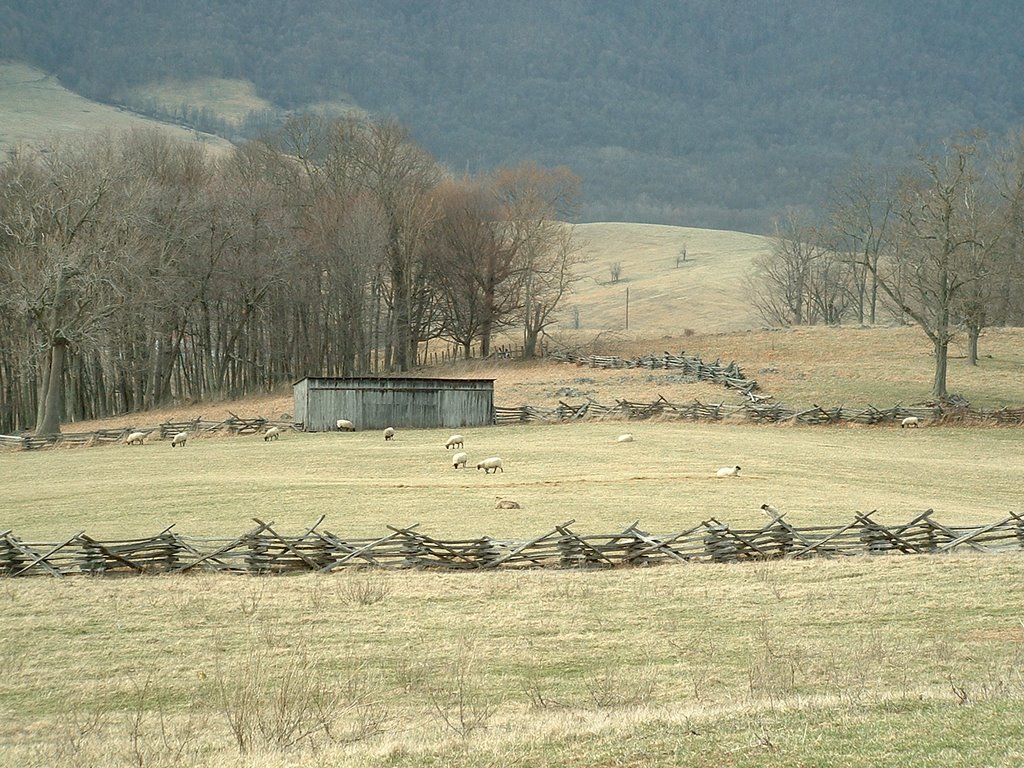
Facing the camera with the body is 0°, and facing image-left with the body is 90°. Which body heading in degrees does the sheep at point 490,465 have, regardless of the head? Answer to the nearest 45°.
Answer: approximately 90°

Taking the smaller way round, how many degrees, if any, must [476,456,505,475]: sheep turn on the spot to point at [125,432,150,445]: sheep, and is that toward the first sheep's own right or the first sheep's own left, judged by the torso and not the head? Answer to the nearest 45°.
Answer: approximately 45° to the first sheep's own right
